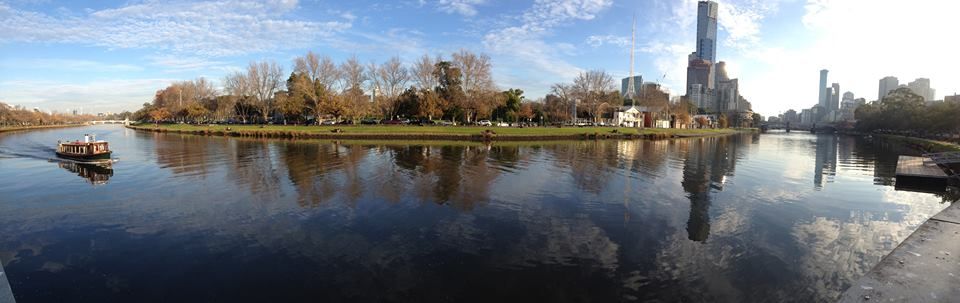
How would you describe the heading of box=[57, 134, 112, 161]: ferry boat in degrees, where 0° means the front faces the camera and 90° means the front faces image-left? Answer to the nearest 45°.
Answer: approximately 315°

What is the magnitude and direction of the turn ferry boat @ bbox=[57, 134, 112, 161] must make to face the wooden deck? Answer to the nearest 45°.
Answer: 0° — it already faces it
